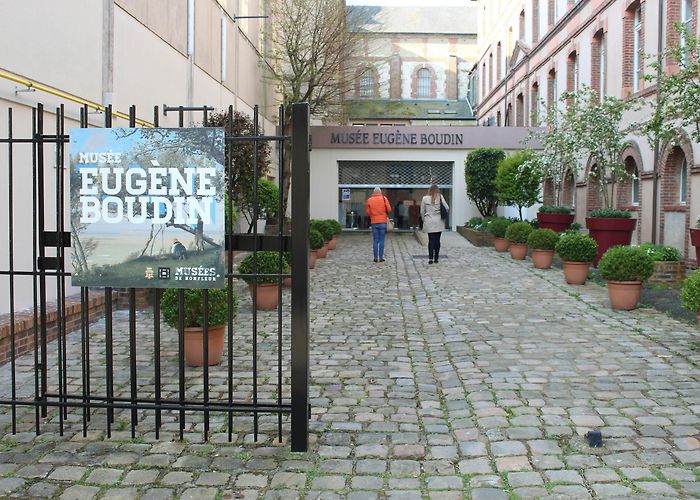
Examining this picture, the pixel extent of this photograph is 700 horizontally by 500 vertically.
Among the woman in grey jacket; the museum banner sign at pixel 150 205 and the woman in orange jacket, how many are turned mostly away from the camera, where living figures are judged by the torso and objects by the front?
2

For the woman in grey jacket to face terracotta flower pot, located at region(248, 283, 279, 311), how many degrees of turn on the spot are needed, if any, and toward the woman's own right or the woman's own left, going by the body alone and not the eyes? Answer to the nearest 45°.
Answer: approximately 180°

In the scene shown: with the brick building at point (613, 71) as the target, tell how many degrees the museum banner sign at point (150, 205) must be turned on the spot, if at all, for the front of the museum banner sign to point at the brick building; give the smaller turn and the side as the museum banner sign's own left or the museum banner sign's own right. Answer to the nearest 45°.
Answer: approximately 135° to the museum banner sign's own left

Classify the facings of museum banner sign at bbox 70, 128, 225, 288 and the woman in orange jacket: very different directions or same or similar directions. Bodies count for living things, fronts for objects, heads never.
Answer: very different directions

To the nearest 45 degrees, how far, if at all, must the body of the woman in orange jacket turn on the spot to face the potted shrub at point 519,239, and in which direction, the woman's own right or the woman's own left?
approximately 90° to the woman's own right

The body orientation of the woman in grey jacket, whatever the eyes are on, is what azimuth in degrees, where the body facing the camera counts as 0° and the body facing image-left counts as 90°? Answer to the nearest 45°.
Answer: approximately 180°

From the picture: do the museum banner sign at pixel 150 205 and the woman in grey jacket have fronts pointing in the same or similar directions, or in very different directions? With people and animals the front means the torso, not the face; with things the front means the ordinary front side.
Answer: very different directions

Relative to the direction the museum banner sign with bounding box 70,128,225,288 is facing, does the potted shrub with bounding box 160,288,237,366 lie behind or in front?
behind

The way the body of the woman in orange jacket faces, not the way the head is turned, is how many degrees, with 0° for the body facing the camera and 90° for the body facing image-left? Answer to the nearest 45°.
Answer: approximately 180°

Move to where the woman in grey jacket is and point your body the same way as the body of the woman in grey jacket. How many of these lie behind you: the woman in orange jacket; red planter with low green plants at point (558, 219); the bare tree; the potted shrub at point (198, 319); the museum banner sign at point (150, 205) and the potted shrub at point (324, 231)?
2

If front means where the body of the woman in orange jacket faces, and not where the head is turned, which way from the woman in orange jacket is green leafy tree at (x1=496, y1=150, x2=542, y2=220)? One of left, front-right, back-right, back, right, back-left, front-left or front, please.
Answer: front-right
